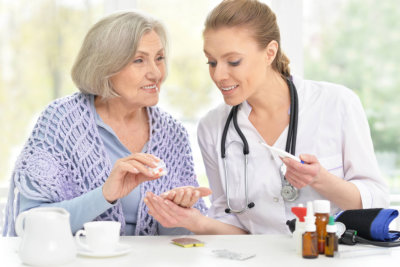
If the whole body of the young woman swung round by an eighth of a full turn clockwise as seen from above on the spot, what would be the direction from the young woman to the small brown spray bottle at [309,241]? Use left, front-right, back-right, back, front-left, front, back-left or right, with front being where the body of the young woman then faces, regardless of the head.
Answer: left

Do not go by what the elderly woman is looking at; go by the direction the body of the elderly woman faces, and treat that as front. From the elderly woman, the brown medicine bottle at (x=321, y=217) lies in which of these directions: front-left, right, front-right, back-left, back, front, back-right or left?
front

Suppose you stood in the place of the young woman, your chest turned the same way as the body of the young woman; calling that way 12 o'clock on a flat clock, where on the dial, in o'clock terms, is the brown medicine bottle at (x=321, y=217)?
The brown medicine bottle is roughly at 10 o'clock from the young woman.

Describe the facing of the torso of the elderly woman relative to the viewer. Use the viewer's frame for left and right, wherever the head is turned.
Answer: facing the viewer and to the right of the viewer

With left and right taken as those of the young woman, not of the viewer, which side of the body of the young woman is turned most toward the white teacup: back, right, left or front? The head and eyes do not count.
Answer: front

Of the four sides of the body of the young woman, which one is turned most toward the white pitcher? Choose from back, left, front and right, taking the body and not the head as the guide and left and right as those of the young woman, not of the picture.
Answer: front

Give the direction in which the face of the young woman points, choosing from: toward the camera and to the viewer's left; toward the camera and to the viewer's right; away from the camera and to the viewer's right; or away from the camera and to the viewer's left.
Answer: toward the camera and to the viewer's left

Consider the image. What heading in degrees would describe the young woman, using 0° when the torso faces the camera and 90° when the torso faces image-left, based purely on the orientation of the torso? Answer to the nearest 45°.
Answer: approximately 45°

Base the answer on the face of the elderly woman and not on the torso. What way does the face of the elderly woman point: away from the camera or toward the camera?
toward the camera

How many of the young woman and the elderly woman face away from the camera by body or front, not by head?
0

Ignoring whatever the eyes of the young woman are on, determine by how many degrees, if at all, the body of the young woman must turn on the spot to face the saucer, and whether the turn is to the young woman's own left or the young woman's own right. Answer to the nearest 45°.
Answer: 0° — they already face it

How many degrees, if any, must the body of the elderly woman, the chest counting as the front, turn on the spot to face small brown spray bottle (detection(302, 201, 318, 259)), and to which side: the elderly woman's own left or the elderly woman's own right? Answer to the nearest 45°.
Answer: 0° — they already face it

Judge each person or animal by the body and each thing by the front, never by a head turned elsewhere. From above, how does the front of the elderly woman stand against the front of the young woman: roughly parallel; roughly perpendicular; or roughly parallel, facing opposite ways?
roughly perpendicular

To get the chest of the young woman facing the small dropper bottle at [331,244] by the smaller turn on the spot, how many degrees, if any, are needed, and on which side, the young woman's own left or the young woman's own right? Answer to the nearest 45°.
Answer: approximately 45° to the young woman's own left

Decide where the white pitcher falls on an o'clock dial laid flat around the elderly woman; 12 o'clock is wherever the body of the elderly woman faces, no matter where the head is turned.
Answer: The white pitcher is roughly at 2 o'clock from the elderly woman.
